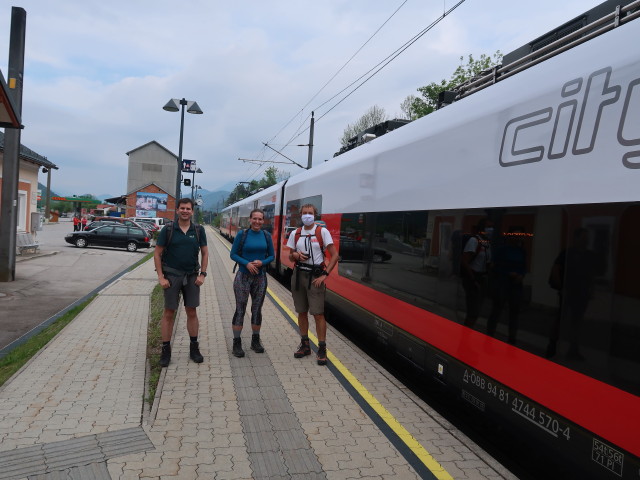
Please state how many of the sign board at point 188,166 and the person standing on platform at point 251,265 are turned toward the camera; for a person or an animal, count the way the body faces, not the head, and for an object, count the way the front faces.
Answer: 2

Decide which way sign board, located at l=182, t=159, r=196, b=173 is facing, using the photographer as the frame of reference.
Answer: facing the viewer

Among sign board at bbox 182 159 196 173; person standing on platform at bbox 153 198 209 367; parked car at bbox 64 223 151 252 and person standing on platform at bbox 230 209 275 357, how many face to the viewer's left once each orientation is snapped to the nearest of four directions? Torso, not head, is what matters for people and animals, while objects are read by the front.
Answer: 1

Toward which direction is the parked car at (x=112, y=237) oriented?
to the viewer's left

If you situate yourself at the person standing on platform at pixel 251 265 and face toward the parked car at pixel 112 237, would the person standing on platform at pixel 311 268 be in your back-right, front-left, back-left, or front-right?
back-right
